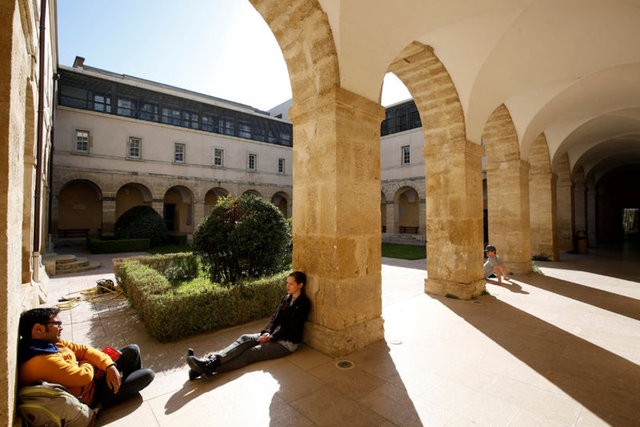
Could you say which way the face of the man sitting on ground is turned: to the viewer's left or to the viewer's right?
to the viewer's right

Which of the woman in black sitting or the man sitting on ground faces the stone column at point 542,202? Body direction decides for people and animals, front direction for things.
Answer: the man sitting on ground

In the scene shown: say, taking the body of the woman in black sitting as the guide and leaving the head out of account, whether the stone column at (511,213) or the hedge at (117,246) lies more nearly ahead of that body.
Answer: the hedge

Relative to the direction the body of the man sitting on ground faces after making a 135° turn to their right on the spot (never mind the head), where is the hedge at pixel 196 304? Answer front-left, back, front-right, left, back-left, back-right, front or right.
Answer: back

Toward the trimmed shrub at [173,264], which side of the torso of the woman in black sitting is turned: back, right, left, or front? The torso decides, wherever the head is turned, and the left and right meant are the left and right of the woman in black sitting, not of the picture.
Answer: right

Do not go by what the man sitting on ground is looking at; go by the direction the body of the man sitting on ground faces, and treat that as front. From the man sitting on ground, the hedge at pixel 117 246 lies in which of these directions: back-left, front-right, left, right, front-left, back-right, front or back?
left

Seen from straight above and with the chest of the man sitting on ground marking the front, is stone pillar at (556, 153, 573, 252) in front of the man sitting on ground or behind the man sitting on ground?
in front

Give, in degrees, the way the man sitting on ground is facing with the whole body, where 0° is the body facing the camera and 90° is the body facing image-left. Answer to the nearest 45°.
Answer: approximately 270°

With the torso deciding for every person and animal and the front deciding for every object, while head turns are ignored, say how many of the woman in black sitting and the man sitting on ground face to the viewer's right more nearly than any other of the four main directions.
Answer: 1

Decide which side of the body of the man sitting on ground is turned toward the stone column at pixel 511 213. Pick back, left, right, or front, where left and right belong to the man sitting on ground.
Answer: front

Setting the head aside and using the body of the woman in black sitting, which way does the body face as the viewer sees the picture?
to the viewer's left

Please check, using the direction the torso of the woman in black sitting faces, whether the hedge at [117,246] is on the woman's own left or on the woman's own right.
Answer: on the woman's own right
